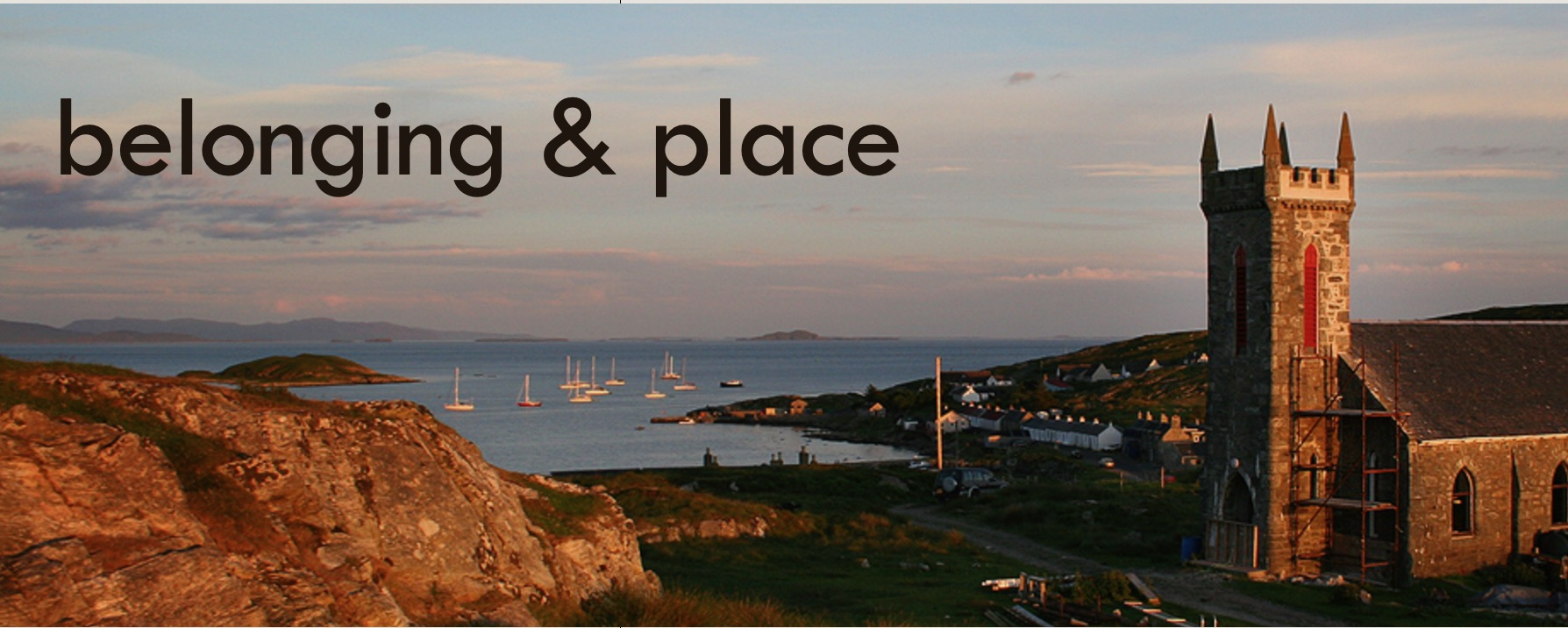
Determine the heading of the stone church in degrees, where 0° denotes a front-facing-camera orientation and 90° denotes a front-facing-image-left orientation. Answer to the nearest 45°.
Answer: approximately 45°

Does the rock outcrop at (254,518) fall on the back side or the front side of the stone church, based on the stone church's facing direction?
on the front side
